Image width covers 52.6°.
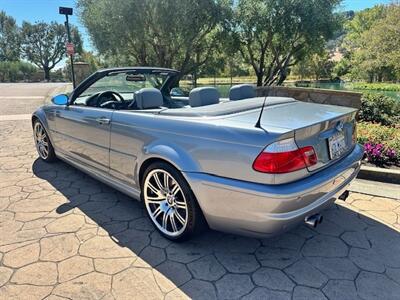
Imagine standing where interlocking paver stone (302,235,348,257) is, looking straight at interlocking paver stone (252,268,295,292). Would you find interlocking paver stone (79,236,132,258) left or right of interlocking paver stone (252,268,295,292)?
right

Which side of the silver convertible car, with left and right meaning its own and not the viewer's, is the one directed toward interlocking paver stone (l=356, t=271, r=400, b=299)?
back

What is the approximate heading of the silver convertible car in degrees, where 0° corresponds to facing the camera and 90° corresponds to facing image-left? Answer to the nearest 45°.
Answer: approximately 135°

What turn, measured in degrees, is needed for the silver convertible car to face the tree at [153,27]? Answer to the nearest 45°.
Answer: approximately 45° to its right

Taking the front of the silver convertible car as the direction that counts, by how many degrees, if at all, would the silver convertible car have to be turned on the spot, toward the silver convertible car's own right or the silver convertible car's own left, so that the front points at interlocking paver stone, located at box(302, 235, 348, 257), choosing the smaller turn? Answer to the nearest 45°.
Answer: approximately 135° to the silver convertible car's own right
